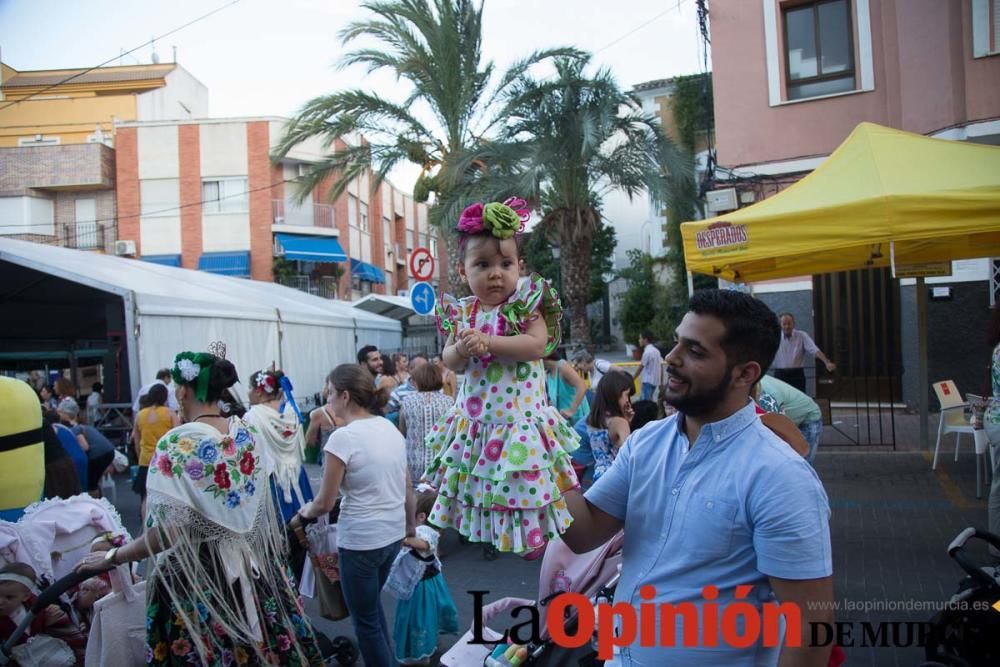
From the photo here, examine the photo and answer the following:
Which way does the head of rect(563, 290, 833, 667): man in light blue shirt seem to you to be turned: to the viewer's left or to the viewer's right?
to the viewer's left

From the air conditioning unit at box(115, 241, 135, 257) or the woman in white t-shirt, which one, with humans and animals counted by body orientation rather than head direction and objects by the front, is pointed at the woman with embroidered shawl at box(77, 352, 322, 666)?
the air conditioning unit

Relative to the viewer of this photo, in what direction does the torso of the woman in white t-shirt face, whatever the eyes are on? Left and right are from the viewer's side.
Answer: facing away from the viewer and to the left of the viewer

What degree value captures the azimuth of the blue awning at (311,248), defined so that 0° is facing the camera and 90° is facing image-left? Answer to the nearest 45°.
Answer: approximately 0°

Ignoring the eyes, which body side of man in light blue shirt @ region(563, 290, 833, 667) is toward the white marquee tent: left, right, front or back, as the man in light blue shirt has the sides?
right

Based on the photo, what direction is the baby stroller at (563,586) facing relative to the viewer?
to the viewer's left

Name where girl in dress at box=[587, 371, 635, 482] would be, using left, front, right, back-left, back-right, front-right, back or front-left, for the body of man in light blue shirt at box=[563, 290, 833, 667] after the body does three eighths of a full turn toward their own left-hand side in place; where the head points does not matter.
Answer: left

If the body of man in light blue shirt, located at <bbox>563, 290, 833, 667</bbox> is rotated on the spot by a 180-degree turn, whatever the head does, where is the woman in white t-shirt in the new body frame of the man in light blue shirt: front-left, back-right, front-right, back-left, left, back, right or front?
left

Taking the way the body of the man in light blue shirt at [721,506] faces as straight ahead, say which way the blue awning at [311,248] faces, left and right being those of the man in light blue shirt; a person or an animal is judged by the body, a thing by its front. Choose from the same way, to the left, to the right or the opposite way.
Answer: to the left

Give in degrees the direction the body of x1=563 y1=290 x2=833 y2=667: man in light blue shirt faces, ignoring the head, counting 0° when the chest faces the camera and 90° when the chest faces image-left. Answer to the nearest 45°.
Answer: approximately 45°

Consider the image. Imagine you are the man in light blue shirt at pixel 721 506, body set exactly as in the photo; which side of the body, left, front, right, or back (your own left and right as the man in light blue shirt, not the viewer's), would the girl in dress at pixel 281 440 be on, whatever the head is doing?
right
